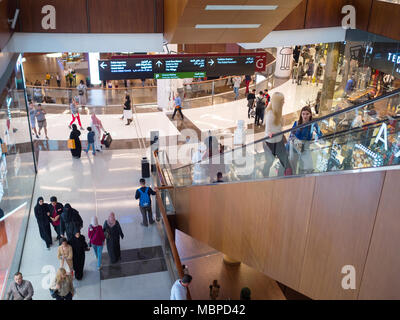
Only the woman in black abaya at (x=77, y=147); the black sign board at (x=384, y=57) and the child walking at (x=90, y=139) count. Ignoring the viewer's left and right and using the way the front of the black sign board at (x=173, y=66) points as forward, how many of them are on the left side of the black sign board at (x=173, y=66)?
1

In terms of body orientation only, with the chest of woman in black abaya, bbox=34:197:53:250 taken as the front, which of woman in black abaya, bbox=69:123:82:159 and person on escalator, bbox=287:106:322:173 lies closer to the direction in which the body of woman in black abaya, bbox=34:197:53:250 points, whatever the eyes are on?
the person on escalator

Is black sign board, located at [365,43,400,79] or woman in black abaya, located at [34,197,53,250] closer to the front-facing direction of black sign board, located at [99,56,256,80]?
the woman in black abaya

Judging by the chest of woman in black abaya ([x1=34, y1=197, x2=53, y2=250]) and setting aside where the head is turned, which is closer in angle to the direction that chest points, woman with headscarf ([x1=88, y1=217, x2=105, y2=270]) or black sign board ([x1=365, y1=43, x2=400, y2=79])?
the woman with headscarf

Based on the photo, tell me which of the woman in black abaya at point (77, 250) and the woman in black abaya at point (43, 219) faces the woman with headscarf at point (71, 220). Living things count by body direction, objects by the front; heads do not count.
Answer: the woman in black abaya at point (43, 219)

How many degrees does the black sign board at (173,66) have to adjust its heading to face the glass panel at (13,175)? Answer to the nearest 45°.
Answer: approximately 45° to its right

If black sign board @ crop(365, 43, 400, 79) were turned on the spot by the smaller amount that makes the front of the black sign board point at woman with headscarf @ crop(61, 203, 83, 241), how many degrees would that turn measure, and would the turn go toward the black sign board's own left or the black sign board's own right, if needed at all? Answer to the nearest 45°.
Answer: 0° — it already faces them

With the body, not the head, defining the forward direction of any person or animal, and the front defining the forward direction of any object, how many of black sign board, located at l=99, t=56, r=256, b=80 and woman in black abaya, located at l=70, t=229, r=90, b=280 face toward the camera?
2

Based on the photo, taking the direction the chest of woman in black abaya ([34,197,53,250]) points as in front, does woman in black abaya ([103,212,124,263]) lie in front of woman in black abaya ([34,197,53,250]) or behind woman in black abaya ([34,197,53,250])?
in front

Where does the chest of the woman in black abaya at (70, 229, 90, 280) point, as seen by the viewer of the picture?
toward the camera

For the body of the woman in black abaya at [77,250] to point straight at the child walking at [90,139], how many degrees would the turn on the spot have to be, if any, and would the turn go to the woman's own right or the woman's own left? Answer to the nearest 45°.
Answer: approximately 180°

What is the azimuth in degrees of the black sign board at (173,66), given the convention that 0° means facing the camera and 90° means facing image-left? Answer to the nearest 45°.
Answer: approximately 0°

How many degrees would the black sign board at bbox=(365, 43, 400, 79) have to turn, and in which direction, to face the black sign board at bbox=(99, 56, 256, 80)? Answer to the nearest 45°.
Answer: approximately 45° to its right

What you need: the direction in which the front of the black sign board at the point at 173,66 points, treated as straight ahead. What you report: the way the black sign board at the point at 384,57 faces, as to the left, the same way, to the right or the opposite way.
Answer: to the right

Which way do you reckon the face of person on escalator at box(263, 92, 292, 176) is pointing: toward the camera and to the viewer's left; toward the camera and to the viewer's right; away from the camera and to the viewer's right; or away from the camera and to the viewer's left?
away from the camera and to the viewer's right

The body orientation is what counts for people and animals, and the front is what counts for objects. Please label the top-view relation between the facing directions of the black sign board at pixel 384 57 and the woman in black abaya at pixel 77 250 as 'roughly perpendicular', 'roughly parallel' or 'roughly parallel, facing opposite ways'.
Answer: roughly perpendicular

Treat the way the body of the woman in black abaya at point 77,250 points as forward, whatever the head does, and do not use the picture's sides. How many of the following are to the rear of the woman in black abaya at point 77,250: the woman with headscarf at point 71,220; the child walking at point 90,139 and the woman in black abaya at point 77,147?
3

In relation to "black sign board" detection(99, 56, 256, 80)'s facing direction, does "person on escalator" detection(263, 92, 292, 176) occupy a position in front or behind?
in front
